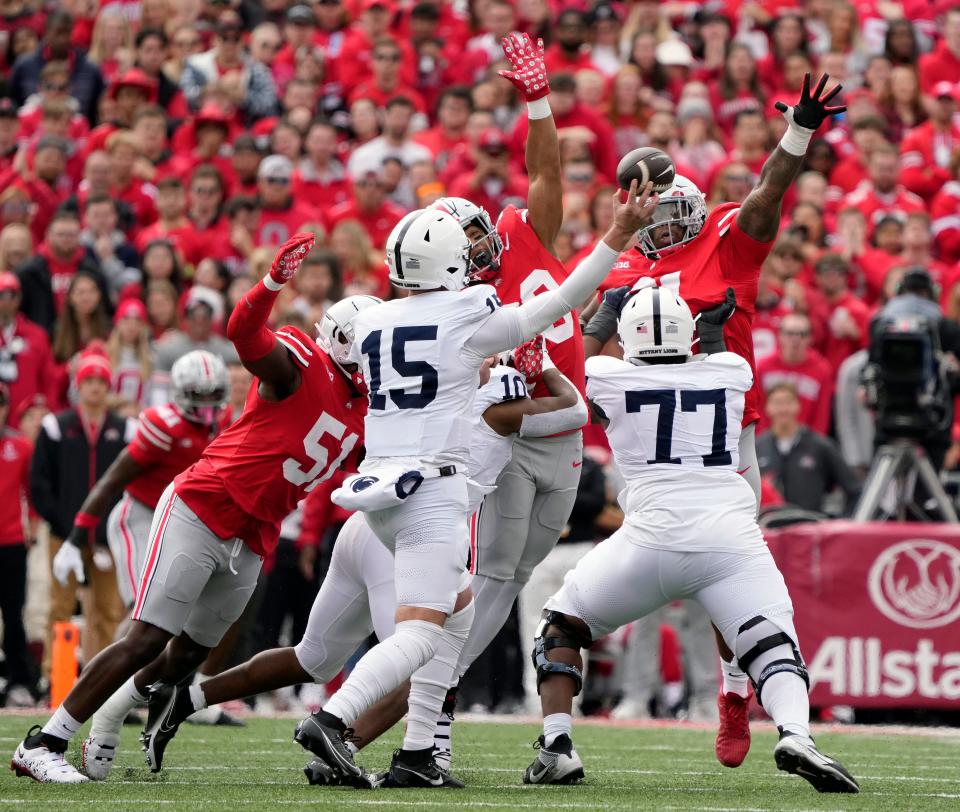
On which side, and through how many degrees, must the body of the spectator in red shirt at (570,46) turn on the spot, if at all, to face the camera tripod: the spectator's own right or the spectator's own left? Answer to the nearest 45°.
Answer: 0° — they already face it

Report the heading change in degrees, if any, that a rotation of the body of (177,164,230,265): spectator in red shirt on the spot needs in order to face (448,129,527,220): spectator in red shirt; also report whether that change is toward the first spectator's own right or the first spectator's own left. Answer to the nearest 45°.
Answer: approximately 90° to the first spectator's own left

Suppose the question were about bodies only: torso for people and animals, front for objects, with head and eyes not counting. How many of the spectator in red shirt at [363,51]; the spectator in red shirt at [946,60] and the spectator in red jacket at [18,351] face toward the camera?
3

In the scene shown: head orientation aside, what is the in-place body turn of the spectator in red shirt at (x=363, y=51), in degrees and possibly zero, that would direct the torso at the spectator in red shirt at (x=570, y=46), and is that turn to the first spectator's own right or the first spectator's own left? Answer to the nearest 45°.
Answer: approximately 90° to the first spectator's own left

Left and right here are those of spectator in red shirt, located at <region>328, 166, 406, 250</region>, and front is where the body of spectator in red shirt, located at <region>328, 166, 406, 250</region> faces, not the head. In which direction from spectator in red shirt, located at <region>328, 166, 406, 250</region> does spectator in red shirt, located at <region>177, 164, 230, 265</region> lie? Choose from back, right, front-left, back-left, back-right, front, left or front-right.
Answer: right

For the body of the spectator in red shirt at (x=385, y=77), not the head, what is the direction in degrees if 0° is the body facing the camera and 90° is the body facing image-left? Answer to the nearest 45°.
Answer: approximately 0°

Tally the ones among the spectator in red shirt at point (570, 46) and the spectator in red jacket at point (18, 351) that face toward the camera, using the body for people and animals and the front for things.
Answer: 2

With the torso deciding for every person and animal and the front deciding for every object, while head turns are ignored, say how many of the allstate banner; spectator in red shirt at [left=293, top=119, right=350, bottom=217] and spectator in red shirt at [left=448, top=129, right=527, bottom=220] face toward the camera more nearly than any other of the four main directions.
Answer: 3
